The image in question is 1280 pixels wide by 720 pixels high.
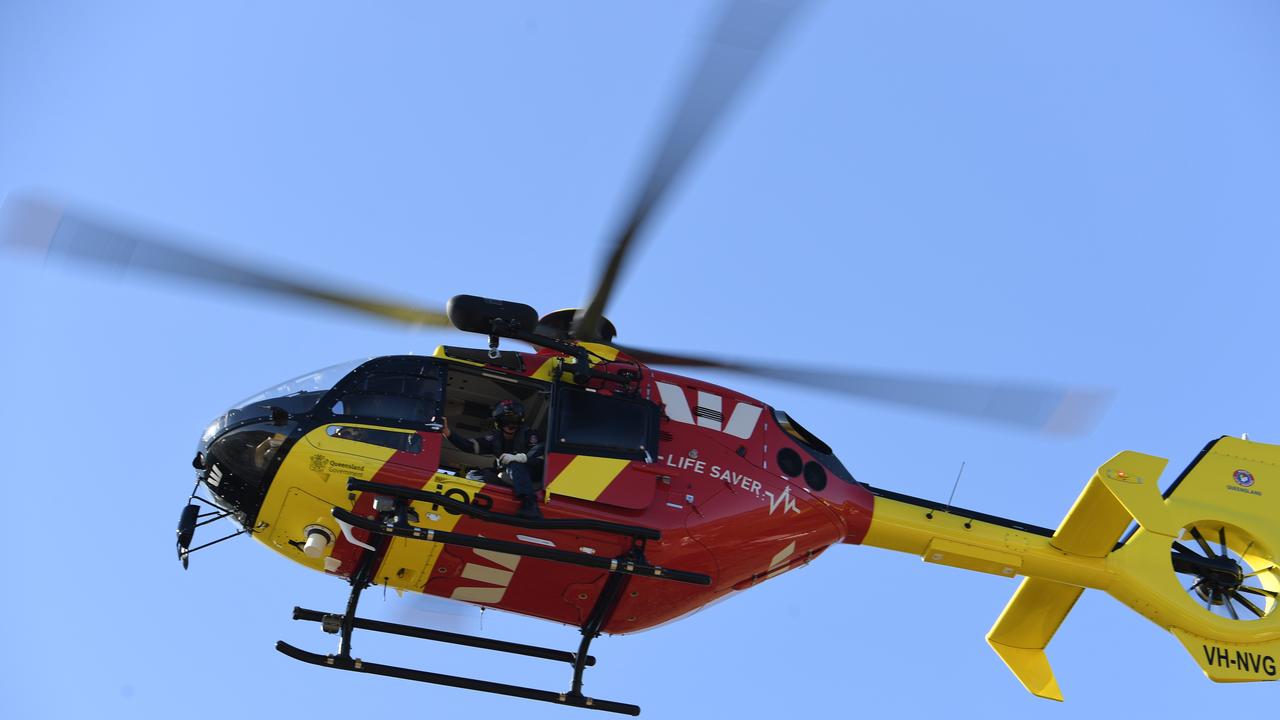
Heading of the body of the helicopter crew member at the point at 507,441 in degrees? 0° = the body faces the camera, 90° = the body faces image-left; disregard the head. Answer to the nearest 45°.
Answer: approximately 0°

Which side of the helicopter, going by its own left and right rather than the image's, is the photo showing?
left
